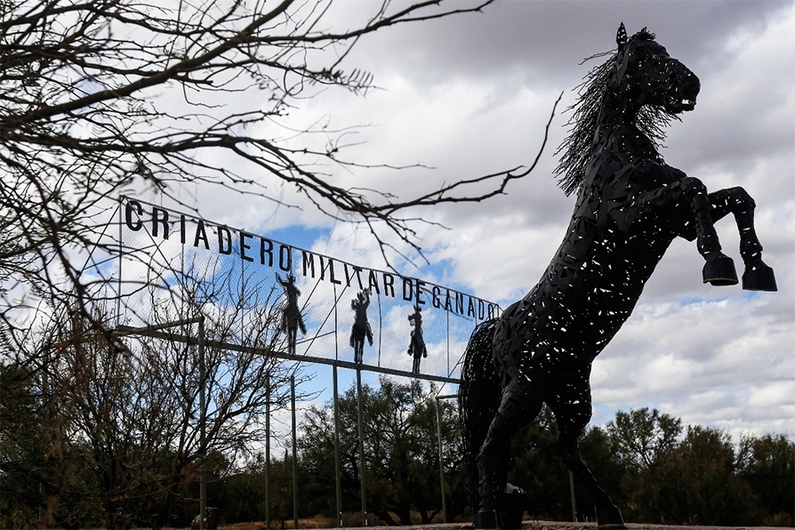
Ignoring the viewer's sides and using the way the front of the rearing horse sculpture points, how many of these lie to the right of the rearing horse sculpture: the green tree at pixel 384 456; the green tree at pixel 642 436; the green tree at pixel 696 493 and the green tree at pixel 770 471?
0

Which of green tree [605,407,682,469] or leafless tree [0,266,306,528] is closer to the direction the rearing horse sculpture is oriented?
the green tree

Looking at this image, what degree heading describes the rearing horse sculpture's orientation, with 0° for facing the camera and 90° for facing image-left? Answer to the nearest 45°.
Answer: approximately 270°

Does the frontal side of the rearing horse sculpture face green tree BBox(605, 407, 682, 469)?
no

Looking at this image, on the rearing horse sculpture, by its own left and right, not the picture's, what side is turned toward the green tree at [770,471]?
left

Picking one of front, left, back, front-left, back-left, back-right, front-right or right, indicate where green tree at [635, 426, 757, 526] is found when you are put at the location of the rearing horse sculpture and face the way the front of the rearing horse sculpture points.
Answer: left

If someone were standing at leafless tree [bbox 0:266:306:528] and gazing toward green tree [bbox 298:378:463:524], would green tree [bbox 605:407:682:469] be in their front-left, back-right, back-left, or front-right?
front-right

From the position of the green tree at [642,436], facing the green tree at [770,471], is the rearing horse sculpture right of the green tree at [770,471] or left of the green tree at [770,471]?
right

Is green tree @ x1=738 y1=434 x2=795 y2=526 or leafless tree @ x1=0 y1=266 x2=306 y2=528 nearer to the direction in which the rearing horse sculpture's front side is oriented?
the green tree

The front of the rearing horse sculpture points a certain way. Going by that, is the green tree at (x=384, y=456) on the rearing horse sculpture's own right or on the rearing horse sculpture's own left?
on the rearing horse sculpture's own left

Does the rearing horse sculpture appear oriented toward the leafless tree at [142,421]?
no
